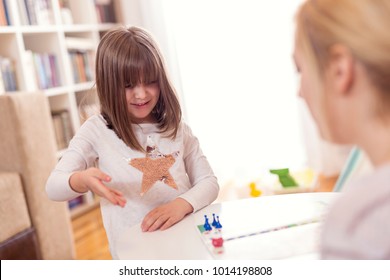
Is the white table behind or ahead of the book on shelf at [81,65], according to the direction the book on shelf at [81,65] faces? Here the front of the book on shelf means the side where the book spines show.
ahead

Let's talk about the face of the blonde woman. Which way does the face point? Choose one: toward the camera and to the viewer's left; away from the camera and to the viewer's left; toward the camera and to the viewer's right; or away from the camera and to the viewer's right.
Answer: away from the camera and to the viewer's left

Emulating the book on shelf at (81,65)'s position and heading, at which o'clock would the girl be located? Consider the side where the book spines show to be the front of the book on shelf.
The girl is roughly at 12 o'clock from the book on shelf.

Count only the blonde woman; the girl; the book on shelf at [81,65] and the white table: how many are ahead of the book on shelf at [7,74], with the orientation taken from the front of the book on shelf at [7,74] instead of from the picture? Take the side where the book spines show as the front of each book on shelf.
3

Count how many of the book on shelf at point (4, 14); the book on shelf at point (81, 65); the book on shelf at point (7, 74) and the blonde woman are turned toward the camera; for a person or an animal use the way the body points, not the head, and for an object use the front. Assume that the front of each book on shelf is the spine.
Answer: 3

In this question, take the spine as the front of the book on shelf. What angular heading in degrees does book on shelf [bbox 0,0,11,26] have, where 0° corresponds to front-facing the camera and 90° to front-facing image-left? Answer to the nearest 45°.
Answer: approximately 0°

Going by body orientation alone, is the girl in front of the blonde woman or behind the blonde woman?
in front

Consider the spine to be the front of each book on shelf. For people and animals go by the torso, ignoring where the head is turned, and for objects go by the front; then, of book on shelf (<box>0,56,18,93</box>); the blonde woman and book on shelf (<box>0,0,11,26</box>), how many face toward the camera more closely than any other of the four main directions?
2
